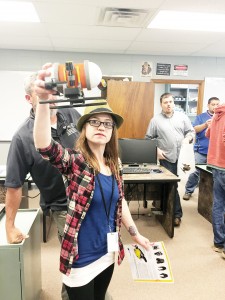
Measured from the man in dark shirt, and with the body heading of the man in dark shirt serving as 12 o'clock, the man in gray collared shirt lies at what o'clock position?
The man in gray collared shirt is roughly at 9 o'clock from the man in dark shirt.

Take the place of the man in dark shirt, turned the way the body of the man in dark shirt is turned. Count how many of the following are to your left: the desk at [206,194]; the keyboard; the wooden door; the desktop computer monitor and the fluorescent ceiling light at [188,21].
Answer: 5

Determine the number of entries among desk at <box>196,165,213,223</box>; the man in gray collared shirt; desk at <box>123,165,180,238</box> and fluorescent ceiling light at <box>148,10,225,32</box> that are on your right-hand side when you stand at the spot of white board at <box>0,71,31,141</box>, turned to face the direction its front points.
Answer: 0

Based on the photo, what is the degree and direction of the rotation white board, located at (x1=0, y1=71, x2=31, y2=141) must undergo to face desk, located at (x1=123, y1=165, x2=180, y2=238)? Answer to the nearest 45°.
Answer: approximately 45° to its left

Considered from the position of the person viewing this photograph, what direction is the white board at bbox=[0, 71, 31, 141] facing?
facing the viewer

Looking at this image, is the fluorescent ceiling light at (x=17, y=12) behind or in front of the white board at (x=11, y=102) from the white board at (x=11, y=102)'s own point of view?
in front

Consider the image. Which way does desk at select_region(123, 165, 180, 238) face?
toward the camera

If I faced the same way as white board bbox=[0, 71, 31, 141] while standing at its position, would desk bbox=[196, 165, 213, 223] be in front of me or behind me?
in front
